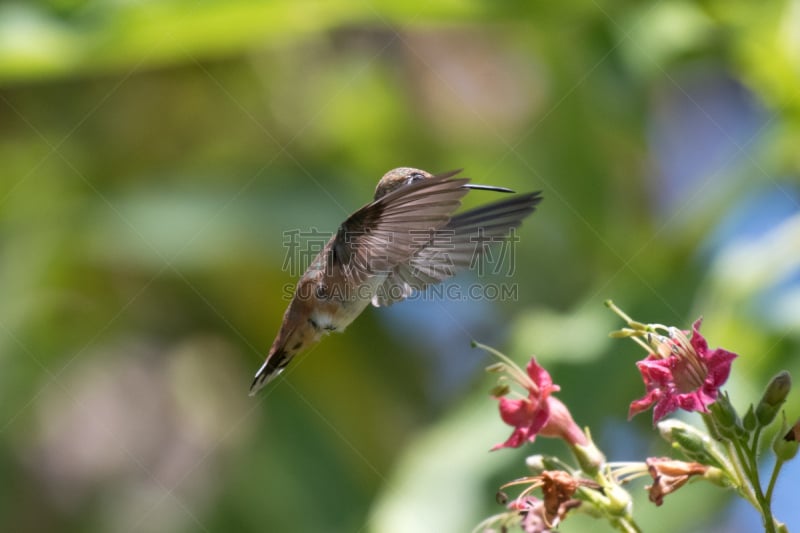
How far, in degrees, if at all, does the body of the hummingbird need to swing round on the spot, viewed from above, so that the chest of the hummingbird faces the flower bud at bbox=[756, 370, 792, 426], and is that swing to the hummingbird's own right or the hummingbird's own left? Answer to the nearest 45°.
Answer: approximately 45° to the hummingbird's own right

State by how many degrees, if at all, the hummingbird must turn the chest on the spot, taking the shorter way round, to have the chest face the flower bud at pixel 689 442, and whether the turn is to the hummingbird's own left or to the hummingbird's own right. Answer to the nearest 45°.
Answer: approximately 45° to the hummingbird's own right

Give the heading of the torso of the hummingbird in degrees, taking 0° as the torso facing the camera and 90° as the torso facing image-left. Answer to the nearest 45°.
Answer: approximately 270°

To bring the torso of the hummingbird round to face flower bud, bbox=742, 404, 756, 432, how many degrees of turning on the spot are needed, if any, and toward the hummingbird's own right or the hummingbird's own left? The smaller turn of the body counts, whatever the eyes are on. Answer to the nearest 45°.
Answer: approximately 45° to the hummingbird's own right
